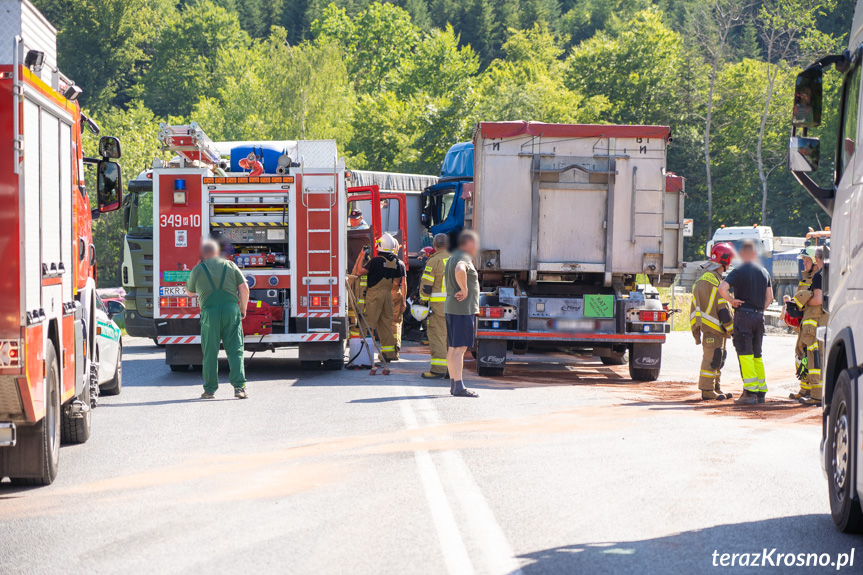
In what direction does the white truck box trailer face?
away from the camera

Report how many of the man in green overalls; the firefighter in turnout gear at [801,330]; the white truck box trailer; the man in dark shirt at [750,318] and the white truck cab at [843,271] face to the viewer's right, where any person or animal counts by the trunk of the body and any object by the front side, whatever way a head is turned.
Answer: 0

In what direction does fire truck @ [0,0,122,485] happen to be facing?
away from the camera

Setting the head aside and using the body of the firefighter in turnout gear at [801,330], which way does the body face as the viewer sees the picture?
to the viewer's left

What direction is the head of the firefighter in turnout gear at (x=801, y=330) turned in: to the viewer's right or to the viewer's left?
to the viewer's left

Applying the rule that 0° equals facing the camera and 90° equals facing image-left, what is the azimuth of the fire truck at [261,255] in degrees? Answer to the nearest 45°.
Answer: approximately 180°

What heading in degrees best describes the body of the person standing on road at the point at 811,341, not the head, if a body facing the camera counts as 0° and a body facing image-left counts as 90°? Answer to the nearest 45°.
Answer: approximately 90°

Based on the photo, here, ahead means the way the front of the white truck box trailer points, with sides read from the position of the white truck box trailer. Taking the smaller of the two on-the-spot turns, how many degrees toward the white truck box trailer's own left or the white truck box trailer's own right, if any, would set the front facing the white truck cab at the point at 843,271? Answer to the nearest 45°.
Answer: approximately 180°

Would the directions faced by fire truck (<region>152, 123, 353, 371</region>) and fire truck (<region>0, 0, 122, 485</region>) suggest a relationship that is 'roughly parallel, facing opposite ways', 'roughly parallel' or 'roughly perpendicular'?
roughly parallel
